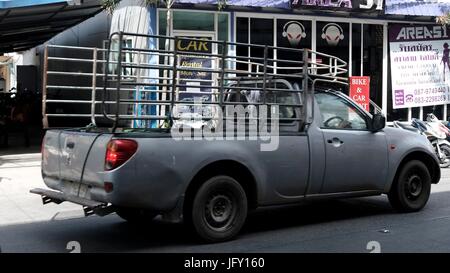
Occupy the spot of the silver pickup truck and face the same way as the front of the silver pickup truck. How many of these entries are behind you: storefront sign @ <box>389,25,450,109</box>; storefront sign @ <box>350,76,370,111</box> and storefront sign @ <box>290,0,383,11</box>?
0

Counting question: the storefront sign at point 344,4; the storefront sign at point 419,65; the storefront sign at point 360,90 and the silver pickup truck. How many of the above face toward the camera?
3

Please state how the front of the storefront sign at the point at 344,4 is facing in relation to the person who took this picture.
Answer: facing the viewer

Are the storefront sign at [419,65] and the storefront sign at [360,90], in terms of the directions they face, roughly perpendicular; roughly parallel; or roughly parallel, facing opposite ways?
roughly parallel

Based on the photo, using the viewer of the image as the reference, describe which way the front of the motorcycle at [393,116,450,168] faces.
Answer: facing the viewer and to the right of the viewer

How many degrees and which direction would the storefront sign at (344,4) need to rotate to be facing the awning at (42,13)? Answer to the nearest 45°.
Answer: approximately 90° to its right

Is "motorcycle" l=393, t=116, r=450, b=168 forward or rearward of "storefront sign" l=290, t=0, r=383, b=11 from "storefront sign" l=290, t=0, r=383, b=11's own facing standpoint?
forward

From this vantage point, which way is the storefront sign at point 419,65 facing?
toward the camera

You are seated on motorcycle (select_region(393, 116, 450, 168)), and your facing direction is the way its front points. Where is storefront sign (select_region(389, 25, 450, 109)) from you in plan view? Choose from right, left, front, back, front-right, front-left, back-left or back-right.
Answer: back-left

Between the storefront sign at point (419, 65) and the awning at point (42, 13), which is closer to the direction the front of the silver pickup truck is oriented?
the storefront sign

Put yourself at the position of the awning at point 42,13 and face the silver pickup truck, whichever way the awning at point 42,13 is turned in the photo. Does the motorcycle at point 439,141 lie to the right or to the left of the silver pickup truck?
left

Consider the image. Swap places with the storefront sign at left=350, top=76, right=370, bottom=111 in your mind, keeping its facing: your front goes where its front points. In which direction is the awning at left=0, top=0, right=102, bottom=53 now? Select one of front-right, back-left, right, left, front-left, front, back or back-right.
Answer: right

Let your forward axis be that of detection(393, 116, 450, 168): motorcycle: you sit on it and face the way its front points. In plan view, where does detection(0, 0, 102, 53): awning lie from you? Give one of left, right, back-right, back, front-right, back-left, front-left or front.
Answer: back-right

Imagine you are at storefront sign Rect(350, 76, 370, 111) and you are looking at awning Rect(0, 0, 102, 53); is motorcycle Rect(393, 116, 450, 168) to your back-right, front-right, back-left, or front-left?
back-left

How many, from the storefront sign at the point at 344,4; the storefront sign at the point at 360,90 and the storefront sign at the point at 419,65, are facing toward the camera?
3

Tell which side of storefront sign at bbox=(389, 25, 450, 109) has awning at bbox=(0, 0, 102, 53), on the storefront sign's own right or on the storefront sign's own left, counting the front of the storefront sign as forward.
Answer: on the storefront sign's own right
